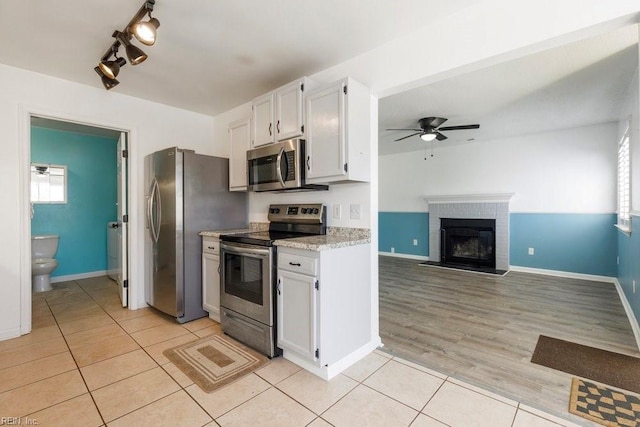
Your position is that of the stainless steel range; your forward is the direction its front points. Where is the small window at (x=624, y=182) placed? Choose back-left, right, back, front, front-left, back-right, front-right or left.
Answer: back-left

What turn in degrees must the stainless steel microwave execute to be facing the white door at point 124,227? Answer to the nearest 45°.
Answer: approximately 90° to its right

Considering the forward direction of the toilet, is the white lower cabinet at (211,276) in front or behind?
in front

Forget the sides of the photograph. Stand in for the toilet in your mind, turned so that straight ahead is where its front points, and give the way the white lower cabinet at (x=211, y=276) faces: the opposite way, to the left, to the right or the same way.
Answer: to the right

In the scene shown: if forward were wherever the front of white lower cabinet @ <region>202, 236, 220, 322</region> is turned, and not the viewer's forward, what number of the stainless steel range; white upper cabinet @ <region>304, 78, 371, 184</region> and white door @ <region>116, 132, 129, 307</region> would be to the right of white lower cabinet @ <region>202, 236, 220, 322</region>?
1

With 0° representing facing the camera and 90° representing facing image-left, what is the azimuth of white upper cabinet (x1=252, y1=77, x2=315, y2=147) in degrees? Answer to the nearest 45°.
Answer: approximately 45°

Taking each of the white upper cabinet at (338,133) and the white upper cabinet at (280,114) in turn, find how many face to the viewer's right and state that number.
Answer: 0

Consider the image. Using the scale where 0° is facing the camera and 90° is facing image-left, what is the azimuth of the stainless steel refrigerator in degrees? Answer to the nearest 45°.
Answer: approximately 45°

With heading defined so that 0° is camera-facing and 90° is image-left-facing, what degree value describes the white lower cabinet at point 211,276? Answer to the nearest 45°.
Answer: approximately 45°
